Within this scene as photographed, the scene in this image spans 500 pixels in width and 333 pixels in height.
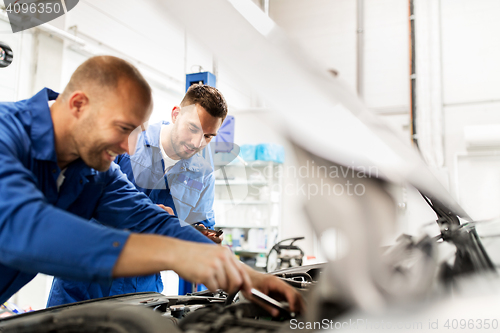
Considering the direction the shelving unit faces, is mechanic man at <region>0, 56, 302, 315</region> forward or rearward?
forward

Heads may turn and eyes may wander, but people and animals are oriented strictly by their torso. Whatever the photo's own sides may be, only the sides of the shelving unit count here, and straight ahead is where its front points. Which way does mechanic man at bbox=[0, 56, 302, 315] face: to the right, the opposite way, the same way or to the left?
to the left

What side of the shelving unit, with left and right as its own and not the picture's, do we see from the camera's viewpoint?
front

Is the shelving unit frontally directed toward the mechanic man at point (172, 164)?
yes

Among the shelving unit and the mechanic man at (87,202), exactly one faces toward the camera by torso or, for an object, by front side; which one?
the shelving unit

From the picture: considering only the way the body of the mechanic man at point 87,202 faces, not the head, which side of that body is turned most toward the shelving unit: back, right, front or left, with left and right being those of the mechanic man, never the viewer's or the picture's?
left

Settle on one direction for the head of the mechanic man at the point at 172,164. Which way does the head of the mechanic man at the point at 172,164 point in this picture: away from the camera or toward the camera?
toward the camera

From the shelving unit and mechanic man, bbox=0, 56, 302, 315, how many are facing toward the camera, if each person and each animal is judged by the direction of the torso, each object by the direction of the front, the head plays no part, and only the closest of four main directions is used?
1

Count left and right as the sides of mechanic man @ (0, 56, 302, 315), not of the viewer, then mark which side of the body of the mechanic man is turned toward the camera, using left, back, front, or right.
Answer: right

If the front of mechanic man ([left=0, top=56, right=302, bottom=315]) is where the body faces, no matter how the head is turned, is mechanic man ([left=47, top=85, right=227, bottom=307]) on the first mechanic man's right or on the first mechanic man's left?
on the first mechanic man's left
